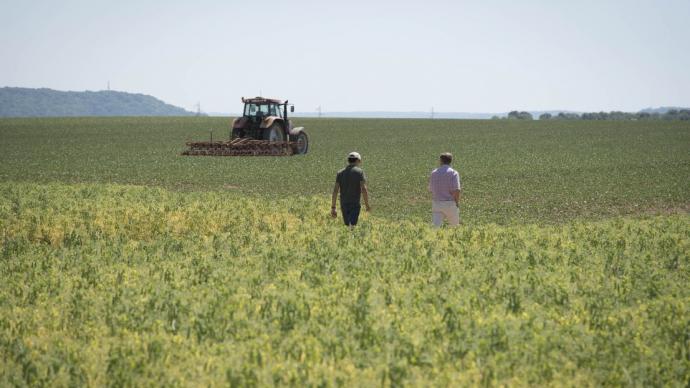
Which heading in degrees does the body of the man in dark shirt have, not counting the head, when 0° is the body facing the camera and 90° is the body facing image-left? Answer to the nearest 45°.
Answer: approximately 180°

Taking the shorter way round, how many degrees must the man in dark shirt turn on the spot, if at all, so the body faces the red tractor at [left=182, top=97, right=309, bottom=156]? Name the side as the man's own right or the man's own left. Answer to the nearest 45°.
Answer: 0° — they already face it

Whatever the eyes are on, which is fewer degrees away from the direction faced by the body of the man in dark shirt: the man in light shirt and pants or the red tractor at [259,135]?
the red tractor

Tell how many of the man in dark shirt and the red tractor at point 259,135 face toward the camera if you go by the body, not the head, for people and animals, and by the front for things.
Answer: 0

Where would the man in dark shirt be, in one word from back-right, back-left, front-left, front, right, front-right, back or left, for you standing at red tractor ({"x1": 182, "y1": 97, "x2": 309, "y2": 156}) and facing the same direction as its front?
back-right

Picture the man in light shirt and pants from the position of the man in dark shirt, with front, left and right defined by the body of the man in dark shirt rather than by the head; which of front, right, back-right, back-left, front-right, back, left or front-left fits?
right
